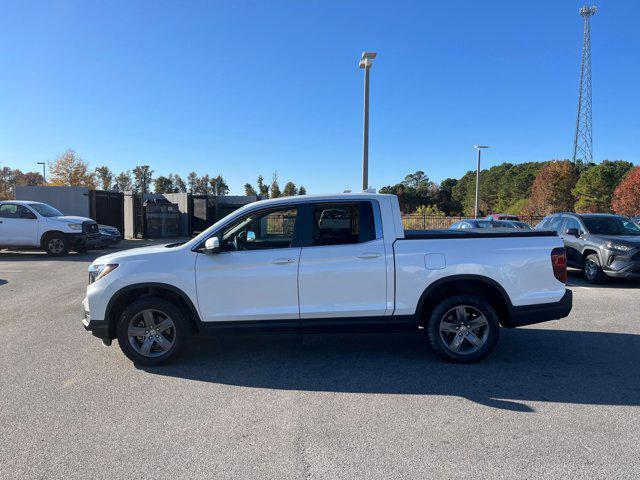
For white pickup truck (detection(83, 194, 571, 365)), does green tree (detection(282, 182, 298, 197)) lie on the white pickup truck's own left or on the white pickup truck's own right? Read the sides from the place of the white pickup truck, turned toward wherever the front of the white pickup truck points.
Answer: on the white pickup truck's own right

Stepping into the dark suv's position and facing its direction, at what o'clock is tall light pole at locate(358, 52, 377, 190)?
The tall light pole is roughly at 5 o'clock from the dark suv.

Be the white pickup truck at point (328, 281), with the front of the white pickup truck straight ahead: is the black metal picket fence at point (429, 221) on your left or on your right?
on your right

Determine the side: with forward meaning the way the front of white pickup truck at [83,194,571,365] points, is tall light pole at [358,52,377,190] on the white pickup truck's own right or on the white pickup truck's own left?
on the white pickup truck's own right

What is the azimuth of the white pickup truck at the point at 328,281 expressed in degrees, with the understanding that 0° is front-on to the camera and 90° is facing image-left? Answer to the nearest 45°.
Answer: approximately 90°

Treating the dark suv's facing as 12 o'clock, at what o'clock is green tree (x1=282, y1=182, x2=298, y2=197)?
The green tree is roughly at 6 o'clock from the dark suv.

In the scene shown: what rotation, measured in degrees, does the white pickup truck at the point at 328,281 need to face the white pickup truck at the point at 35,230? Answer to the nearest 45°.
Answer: approximately 45° to its right

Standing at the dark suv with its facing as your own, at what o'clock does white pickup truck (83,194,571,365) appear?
The white pickup truck is roughly at 2 o'clock from the dark suv.

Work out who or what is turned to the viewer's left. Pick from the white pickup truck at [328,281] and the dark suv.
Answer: the white pickup truck

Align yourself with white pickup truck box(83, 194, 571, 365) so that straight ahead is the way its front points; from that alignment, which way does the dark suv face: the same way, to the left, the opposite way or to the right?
to the left

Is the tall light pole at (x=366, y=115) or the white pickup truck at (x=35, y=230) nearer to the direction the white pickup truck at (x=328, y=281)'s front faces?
the white pickup truck

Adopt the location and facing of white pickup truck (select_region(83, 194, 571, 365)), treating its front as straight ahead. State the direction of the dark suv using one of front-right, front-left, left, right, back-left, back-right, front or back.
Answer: back-right

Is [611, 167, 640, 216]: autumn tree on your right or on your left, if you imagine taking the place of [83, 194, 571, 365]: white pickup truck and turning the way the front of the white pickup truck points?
on your right

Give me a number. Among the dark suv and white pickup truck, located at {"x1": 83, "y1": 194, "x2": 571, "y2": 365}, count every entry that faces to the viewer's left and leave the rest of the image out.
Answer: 1
